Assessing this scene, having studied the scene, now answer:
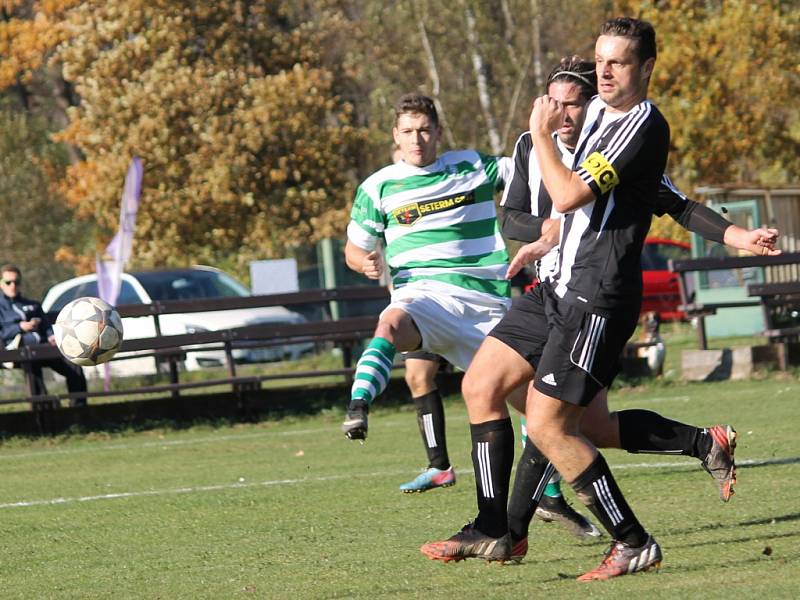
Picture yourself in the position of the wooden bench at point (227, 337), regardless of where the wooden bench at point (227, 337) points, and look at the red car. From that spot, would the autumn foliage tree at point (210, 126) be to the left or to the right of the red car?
left

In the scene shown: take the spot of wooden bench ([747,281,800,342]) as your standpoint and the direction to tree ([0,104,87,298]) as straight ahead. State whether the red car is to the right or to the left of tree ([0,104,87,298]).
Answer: right

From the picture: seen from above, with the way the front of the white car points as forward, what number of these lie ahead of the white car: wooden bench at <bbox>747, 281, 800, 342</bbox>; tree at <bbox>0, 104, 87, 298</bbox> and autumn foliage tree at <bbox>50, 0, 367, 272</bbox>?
1

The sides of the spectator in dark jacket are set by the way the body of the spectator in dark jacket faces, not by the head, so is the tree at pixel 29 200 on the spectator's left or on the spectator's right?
on the spectator's left

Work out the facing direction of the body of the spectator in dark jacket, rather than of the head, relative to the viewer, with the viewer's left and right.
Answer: facing the viewer and to the right of the viewer

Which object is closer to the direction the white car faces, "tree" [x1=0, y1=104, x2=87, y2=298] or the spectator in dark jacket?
the spectator in dark jacket

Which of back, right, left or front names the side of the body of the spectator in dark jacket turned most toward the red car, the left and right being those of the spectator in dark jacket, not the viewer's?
left
